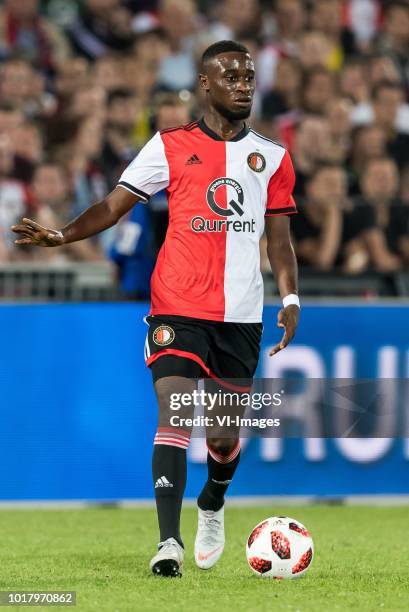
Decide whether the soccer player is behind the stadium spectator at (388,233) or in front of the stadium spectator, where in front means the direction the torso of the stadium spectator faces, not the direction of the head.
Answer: in front

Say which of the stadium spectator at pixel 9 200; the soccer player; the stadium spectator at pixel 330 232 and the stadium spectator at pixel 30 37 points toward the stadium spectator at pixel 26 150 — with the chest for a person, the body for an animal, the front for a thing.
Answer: the stadium spectator at pixel 30 37

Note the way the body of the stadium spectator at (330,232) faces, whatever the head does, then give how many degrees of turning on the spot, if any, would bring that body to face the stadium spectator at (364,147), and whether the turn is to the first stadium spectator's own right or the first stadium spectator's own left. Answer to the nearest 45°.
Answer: approximately 180°

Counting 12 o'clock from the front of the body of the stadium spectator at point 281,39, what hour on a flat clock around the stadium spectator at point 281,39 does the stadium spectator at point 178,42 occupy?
the stadium spectator at point 178,42 is roughly at 2 o'clock from the stadium spectator at point 281,39.

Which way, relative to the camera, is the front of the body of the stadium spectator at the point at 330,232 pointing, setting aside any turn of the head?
toward the camera

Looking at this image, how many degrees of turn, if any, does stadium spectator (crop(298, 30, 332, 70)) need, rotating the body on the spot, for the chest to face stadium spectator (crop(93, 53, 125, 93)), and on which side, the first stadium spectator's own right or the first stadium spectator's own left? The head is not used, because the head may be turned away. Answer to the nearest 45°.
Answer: approximately 90° to the first stadium spectator's own right

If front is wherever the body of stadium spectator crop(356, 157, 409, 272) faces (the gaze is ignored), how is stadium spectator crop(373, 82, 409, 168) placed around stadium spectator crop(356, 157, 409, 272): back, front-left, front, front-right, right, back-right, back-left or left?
back

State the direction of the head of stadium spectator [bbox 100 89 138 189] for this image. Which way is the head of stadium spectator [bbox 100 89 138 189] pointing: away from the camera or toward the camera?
toward the camera

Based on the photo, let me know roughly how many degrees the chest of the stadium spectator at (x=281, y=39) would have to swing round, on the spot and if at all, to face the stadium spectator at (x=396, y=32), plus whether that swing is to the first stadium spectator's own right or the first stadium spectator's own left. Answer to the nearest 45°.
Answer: approximately 90° to the first stadium spectator's own left

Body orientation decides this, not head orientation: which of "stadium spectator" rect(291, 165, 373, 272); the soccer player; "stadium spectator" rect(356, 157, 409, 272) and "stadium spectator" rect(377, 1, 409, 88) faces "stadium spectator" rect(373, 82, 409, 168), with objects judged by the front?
"stadium spectator" rect(377, 1, 409, 88)

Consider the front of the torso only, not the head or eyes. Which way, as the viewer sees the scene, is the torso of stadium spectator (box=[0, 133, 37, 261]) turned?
toward the camera

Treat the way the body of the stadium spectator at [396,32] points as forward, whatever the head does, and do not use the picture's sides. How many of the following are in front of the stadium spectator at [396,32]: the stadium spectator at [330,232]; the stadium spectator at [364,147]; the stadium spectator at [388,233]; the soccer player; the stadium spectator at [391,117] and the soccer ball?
6

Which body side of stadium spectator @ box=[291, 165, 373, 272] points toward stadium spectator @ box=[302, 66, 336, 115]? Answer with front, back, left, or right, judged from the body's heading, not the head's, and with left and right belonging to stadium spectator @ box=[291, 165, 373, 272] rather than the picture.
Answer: back

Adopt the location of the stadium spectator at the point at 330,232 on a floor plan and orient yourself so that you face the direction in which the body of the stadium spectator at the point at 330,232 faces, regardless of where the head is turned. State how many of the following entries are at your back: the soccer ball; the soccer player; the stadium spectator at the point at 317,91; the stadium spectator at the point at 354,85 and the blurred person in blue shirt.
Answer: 2

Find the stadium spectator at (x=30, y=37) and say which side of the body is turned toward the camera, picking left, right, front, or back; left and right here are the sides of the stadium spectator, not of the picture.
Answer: front

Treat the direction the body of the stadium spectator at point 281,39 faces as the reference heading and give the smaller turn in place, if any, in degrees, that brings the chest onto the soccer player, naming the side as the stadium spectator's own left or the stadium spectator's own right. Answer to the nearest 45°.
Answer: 0° — they already face them
